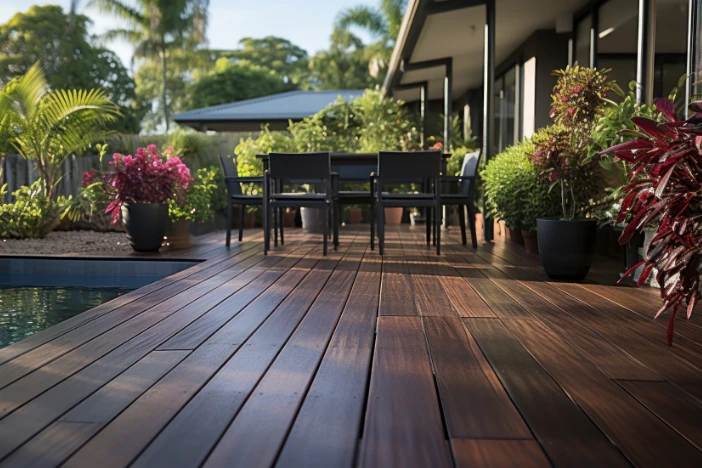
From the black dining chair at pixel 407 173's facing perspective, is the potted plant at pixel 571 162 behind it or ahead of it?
behind

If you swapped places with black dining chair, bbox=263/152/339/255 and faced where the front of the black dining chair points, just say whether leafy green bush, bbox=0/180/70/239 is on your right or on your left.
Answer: on your left

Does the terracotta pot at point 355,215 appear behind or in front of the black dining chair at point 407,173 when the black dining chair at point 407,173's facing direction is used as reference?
in front

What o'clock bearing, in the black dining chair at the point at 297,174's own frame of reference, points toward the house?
The house is roughly at 2 o'clock from the black dining chair.

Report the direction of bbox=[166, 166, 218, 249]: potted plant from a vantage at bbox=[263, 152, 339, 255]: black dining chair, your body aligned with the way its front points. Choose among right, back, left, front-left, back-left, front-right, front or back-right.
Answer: front-left

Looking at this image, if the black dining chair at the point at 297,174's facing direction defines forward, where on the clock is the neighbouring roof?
The neighbouring roof is roughly at 12 o'clock from the black dining chair.

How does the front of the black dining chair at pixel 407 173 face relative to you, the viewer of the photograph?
facing away from the viewer

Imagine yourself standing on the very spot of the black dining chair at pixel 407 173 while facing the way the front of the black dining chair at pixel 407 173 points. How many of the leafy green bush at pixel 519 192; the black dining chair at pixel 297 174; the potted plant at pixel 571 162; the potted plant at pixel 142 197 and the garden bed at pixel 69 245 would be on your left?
3

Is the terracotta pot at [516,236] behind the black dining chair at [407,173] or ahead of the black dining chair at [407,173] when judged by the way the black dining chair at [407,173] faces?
ahead

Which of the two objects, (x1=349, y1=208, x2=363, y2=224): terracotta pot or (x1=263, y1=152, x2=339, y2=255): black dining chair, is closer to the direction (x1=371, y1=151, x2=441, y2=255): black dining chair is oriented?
the terracotta pot

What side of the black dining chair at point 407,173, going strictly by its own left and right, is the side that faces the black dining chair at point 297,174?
left

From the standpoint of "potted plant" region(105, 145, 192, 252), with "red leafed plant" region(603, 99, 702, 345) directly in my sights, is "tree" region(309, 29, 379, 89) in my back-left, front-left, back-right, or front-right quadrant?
back-left

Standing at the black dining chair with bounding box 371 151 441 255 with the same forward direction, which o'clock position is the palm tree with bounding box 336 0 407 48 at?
The palm tree is roughly at 12 o'clock from the black dining chair.

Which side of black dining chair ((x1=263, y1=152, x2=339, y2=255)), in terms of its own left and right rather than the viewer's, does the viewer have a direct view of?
back

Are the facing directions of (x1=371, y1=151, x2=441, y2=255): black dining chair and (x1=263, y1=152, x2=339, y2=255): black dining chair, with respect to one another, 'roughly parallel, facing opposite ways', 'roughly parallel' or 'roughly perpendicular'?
roughly parallel

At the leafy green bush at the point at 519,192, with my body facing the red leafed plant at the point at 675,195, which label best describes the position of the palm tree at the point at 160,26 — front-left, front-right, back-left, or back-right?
back-right

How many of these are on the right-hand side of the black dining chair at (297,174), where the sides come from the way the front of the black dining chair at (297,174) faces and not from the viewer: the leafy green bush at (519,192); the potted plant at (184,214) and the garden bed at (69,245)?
1

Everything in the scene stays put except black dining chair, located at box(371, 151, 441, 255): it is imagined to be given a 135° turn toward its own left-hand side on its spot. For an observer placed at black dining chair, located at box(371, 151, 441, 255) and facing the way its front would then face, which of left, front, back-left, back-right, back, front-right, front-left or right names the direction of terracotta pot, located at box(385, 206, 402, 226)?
back-right

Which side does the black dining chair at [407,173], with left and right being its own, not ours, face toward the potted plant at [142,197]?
left

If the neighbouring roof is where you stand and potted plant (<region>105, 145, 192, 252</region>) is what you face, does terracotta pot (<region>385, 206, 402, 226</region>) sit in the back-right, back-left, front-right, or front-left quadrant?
front-left
